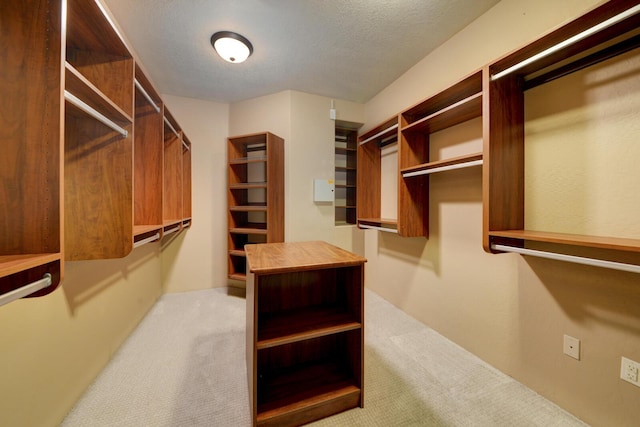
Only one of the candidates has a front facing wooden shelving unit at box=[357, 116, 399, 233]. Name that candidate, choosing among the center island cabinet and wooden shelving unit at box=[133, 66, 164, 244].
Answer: wooden shelving unit at box=[133, 66, 164, 244]

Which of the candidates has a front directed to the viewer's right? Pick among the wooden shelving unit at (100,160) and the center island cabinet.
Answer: the wooden shelving unit

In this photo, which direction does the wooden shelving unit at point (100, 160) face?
to the viewer's right

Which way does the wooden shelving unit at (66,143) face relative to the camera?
to the viewer's right

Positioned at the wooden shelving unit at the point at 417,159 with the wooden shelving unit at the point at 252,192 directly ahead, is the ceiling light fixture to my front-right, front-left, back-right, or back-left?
front-left

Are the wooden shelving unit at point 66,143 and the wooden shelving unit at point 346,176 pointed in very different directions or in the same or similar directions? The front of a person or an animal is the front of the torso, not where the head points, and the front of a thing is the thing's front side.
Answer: very different directions

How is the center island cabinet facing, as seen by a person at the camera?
facing the viewer

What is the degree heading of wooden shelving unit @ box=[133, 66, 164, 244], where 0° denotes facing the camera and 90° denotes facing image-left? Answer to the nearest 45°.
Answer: approximately 270°

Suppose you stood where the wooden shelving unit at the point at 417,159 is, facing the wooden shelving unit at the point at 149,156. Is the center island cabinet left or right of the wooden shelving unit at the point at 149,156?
left

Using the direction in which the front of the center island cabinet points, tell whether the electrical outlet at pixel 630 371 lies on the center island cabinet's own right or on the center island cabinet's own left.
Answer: on the center island cabinet's own left

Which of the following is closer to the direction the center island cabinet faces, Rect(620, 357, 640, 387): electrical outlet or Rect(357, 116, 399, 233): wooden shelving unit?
the electrical outlet

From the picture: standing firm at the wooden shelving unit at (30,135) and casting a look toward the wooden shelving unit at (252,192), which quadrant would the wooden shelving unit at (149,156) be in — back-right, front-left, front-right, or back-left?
front-left

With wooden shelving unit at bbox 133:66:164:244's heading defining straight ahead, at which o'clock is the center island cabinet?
The center island cabinet is roughly at 2 o'clock from the wooden shelving unit.

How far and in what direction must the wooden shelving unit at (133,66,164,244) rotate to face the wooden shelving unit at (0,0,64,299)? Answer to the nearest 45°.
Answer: approximately 90° to its right
